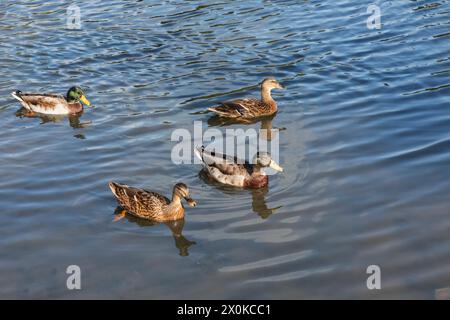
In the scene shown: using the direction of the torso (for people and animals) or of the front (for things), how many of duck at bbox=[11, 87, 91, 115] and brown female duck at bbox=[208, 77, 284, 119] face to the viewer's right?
2

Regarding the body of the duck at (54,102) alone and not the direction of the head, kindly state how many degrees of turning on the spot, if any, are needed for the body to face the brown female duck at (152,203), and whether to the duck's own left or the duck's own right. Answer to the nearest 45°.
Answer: approximately 90° to the duck's own right

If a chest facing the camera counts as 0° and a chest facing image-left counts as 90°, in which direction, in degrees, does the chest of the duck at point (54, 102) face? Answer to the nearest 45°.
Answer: approximately 270°

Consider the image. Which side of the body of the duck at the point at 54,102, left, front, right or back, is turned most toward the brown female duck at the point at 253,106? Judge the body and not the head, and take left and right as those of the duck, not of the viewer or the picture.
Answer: front

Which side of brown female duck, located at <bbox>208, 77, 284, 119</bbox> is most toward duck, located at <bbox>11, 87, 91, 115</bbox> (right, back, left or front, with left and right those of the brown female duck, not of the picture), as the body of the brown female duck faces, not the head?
back

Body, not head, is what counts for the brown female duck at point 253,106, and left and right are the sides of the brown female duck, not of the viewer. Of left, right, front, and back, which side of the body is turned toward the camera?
right

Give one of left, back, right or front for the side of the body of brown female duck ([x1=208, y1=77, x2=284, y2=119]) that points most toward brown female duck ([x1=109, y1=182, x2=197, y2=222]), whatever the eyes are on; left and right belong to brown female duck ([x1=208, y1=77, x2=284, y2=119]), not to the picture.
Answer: right
